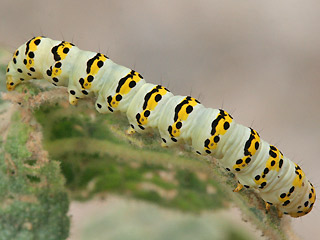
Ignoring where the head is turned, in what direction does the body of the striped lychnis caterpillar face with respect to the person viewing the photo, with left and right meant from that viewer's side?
facing to the right of the viewer
